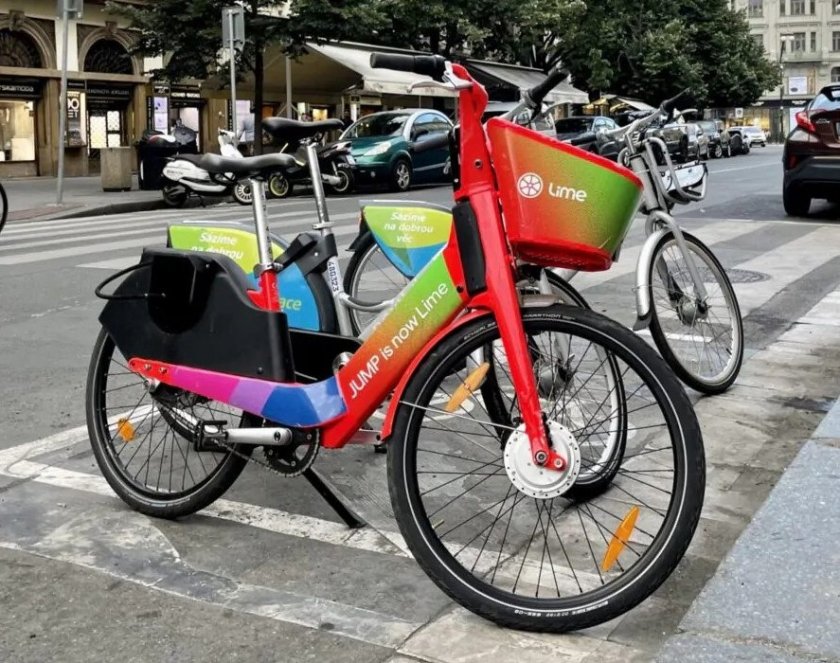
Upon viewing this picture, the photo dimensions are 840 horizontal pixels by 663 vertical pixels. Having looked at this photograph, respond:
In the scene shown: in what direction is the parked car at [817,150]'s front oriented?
away from the camera

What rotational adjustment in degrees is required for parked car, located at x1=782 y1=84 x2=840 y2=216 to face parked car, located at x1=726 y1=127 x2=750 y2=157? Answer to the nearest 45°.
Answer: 0° — it already faces it

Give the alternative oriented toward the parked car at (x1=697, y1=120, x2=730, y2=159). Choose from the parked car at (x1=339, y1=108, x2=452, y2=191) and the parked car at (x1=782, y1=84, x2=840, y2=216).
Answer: the parked car at (x1=782, y1=84, x2=840, y2=216)

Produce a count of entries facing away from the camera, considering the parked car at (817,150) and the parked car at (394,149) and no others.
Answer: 1

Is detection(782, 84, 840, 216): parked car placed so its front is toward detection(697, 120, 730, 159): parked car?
yes

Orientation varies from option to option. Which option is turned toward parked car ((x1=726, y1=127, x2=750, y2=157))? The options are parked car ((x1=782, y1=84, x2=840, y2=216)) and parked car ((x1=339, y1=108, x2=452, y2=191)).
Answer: parked car ((x1=782, y1=84, x2=840, y2=216))

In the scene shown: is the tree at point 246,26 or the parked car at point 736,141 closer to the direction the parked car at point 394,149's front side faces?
the tree

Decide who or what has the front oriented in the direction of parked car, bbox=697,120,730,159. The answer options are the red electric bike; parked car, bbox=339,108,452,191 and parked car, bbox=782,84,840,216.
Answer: parked car, bbox=782,84,840,216
